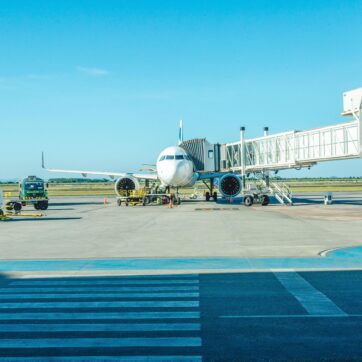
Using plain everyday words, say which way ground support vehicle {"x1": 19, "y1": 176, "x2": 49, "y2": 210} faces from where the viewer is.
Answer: facing the viewer

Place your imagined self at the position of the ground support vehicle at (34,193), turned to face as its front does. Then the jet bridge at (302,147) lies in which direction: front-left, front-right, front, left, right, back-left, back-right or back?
front-left
